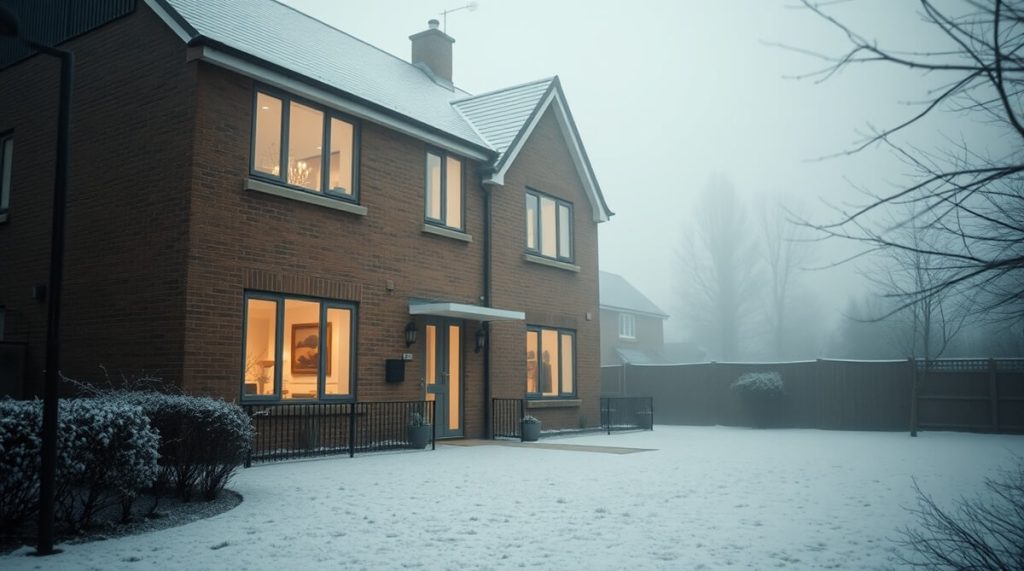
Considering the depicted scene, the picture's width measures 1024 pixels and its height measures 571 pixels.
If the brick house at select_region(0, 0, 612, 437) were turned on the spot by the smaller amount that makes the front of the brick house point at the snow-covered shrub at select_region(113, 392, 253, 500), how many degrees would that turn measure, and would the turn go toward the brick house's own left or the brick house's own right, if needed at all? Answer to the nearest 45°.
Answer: approximately 45° to the brick house's own right

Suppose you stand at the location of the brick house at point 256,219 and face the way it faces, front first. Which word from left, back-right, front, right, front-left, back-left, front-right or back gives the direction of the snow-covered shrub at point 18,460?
front-right

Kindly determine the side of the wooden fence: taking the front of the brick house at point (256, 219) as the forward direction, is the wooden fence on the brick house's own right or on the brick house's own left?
on the brick house's own left

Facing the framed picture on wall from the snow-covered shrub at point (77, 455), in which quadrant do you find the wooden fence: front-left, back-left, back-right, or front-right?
front-right

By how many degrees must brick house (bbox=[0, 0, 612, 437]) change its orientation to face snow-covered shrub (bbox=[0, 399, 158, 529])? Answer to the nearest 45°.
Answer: approximately 45° to its right

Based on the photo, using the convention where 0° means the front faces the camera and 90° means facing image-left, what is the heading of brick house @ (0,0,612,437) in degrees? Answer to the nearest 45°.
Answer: approximately 315°

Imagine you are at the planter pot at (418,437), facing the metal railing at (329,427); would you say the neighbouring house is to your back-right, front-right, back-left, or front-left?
back-right

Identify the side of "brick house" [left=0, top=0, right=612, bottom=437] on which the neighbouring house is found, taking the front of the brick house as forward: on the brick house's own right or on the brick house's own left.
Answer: on the brick house's own left
